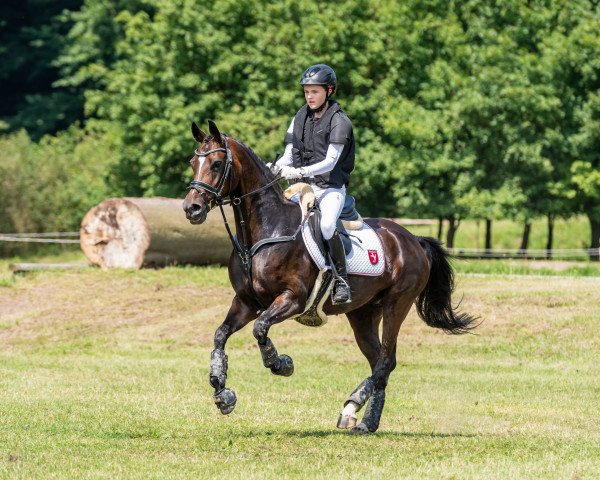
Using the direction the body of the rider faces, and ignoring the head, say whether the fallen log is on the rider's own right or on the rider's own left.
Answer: on the rider's own right

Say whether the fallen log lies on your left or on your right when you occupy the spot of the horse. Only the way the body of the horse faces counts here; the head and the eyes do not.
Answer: on your right

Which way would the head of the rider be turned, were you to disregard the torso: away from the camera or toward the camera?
toward the camera

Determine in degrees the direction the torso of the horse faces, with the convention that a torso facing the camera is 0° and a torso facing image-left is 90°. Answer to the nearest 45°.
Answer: approximately 45°

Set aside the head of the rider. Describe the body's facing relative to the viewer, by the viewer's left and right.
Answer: facing the viewer and to the left of the viewer
